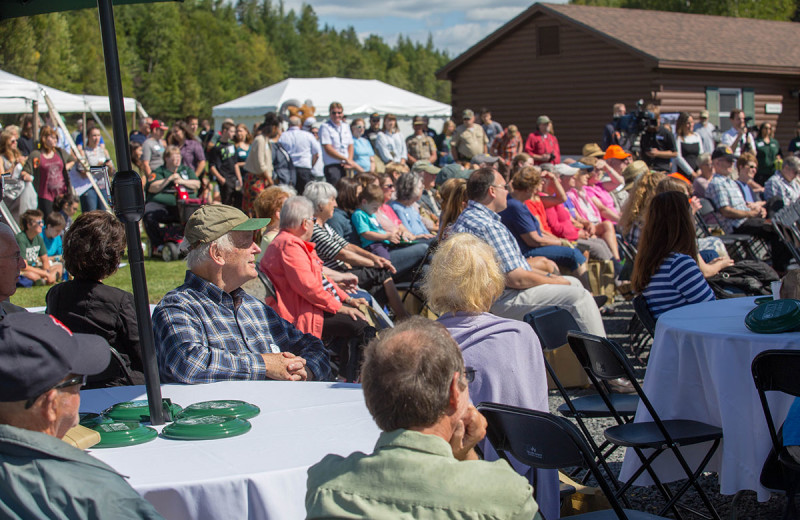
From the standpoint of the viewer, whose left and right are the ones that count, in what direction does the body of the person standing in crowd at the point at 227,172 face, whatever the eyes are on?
facing the viewer and to the right of the viewer

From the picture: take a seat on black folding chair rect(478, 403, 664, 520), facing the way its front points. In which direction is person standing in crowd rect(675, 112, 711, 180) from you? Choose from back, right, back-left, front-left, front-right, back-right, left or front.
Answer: front-left

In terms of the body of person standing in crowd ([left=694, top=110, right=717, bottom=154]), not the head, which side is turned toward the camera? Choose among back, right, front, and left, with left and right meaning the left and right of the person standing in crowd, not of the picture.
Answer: front

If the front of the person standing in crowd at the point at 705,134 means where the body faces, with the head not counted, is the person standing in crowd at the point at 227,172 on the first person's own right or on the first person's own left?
on the first person's own right

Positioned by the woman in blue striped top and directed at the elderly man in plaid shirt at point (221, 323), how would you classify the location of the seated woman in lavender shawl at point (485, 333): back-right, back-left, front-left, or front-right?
front-left

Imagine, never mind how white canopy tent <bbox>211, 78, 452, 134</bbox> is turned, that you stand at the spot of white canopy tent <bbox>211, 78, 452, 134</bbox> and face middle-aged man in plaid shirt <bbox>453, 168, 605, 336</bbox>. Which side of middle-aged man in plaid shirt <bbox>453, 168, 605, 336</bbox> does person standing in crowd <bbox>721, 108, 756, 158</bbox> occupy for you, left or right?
left

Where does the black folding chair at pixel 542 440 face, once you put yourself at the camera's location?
facing away from the viewer and to the right of the viewer

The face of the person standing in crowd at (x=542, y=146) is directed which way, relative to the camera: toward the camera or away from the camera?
toward the camera

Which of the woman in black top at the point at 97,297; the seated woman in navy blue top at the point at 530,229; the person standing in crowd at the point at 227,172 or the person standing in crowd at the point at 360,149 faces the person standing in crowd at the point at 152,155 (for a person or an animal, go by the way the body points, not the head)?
the woman in black top

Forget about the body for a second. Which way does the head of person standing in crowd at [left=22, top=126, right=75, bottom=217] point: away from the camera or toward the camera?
toward the camera

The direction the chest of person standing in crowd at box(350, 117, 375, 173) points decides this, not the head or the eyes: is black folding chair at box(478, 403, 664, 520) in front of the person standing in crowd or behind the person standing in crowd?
in front

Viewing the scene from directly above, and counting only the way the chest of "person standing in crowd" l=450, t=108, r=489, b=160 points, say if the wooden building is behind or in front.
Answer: behind

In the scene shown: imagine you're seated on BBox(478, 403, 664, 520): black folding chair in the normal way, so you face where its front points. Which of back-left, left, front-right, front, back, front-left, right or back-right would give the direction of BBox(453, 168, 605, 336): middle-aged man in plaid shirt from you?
front-left

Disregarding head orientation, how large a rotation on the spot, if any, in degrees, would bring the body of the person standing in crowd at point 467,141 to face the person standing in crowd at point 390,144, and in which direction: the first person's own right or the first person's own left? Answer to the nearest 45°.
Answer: approximately 45° to the first person's own right

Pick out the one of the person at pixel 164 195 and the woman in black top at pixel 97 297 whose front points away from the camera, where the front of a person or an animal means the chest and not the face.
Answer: the woman in black top

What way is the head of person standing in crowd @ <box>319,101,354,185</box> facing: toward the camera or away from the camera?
toward the camera
